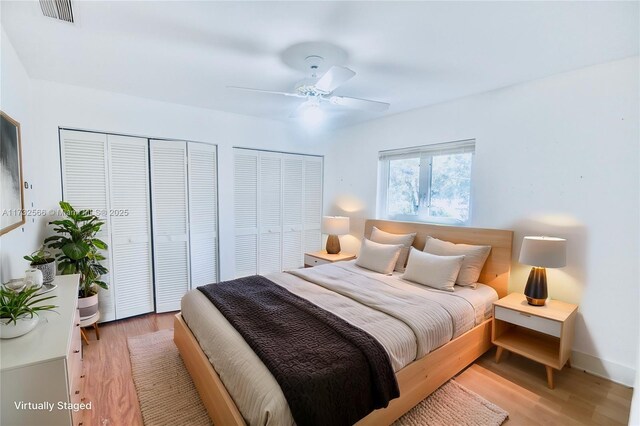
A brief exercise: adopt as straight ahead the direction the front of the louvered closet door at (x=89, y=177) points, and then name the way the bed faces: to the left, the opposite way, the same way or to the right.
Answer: to the right

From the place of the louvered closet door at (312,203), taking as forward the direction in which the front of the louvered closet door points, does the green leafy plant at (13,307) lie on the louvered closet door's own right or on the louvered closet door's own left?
on the louvered closet door's own right

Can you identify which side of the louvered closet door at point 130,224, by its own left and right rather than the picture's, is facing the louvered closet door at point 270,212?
left

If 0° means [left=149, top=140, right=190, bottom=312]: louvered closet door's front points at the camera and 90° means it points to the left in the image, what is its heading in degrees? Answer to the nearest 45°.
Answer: approximately 0°

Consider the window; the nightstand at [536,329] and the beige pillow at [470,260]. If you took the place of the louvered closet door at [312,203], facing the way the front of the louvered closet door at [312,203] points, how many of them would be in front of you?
3

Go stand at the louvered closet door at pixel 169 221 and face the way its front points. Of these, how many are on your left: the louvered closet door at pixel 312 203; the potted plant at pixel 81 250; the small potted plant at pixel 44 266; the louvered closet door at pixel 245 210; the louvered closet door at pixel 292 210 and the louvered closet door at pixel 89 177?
3

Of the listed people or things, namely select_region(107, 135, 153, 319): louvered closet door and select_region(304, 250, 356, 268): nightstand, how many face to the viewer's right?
0

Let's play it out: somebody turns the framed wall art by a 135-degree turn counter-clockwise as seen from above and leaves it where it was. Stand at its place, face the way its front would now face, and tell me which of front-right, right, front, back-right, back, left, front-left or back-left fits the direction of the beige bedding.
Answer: back-right

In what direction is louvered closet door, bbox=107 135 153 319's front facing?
toward the camera

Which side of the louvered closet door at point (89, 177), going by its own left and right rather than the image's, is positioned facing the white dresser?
front

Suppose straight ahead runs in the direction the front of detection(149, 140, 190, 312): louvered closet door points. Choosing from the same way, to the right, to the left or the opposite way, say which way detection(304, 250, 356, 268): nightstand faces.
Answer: to the right

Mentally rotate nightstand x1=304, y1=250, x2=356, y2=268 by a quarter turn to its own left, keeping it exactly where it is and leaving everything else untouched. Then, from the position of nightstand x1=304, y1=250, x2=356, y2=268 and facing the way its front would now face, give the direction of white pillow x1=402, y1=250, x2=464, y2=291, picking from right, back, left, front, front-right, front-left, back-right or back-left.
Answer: front

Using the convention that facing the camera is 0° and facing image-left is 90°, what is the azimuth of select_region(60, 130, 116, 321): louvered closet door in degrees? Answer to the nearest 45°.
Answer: approximately 0°

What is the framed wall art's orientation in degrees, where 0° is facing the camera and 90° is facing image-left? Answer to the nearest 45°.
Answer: approximately 315°

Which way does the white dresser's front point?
to the viewer's right

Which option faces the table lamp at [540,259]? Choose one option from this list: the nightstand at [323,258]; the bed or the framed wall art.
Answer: the framed wall art

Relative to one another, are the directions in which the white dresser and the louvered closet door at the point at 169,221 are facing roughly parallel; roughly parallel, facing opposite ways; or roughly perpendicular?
roughly perpendicular

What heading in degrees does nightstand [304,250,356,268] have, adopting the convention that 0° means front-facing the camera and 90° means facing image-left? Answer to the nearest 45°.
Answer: approximately 45°
